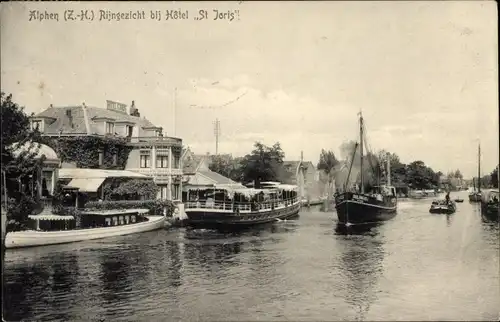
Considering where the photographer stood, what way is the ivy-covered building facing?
facing the viewer and to the right of the viewer

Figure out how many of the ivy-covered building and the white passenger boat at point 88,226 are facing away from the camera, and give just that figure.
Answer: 0
